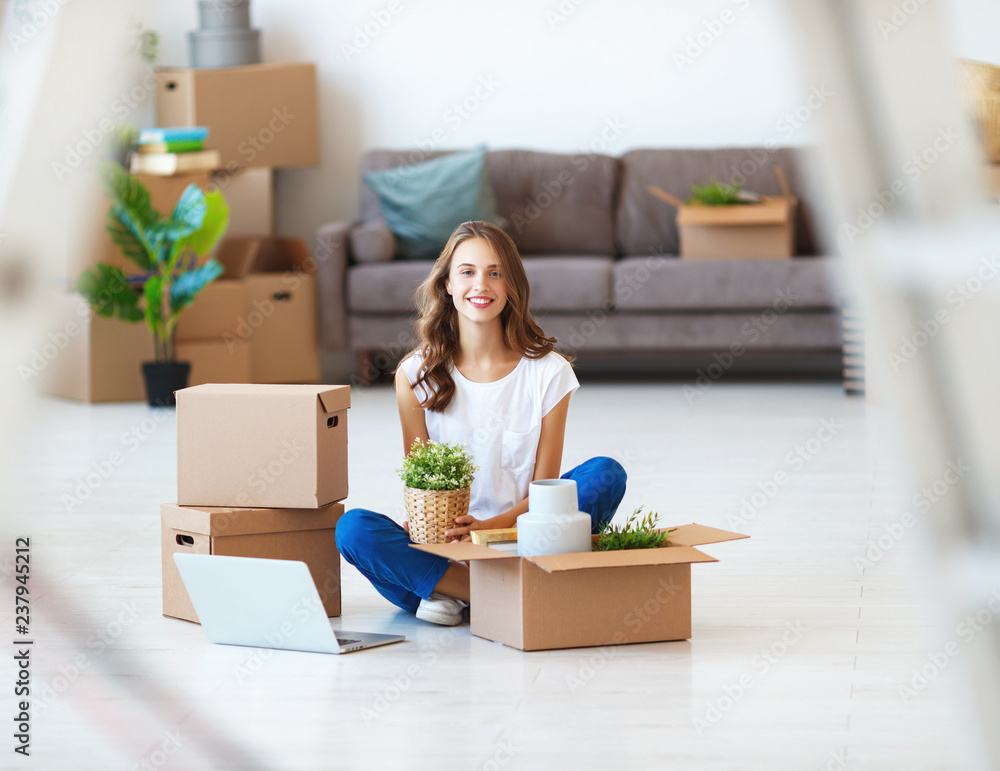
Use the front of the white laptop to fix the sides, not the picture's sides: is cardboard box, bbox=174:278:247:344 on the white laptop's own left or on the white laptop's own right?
on the white laptop's own left

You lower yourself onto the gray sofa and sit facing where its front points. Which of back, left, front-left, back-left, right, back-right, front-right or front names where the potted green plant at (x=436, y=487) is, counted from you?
front

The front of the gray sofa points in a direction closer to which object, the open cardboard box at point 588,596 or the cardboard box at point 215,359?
the open cardboard box

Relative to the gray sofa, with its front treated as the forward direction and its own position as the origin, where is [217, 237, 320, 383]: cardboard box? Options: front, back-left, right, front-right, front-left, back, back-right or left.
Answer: right

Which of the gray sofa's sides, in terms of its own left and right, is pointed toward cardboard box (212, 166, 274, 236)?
right

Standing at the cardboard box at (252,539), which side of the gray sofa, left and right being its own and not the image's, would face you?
front

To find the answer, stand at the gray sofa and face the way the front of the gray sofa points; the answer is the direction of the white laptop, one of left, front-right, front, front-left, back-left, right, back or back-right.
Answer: front

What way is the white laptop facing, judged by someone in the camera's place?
facing away from the viewer and to the right of the viewer

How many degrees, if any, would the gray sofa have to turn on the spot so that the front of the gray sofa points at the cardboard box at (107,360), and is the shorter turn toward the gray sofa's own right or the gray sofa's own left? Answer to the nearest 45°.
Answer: approximately 90° to the gray sofa's own right

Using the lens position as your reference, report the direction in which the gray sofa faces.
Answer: facing the viewer

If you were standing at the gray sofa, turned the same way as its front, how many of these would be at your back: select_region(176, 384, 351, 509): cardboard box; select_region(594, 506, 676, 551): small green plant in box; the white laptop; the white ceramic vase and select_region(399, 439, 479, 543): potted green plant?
0

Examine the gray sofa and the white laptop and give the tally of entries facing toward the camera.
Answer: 1

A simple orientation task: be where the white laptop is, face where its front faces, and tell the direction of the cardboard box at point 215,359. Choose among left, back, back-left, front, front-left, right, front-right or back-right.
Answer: front-left

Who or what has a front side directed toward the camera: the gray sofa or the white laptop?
the gray sofa

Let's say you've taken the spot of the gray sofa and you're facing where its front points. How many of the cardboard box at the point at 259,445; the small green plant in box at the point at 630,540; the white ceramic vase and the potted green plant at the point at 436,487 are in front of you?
4

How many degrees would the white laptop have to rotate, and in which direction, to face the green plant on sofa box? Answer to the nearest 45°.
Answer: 0° — it already faces it

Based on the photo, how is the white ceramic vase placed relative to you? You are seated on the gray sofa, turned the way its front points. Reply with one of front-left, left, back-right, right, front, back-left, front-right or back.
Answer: front
